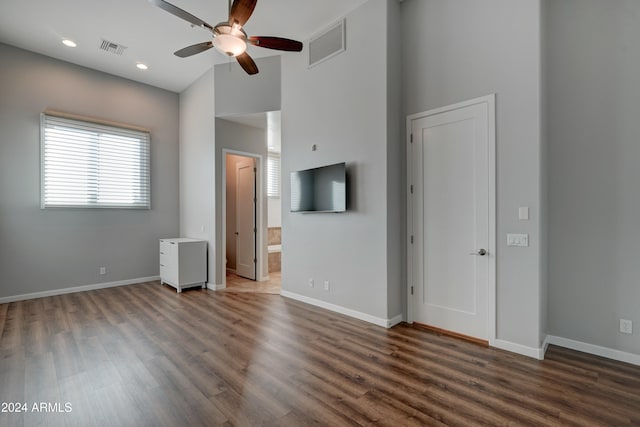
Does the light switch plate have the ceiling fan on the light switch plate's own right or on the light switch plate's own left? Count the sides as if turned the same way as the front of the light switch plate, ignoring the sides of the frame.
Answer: on the light switch plate's own right

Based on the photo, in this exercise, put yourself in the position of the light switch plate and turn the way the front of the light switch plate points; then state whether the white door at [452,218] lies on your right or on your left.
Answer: on your right

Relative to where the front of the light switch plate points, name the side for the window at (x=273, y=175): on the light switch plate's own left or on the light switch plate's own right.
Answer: on the light switch plate's own right

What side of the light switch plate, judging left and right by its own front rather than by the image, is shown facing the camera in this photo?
front

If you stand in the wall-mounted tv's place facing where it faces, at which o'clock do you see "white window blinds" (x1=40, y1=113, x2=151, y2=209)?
The white window blinds is roughly at 2 o'clock from the wall-mounted tv.

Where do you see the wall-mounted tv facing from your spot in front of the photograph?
facing the viewer and to the left of the viewer

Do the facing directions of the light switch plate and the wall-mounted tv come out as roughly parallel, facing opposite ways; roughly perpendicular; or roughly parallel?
roughly parallel

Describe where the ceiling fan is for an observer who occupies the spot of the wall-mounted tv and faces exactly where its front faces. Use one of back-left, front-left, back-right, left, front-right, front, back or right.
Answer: front

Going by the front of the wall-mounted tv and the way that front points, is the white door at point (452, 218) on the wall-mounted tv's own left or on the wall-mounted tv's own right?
on the wall-mounted tv's own left

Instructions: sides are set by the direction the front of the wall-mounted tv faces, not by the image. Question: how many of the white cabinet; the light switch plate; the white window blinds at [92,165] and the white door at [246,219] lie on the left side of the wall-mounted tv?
1

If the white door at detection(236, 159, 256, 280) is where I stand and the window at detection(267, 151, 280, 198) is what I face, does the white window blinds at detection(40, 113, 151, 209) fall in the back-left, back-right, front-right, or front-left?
back-left

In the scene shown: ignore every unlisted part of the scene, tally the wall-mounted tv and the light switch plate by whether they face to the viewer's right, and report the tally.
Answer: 0

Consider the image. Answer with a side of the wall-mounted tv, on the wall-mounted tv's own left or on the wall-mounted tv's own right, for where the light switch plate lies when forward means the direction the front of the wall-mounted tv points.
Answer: on the wall-mounted tv's own left

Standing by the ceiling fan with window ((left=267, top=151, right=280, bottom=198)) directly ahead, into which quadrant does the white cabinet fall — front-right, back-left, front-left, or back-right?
front-left

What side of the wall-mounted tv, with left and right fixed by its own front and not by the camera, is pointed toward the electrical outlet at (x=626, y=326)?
left

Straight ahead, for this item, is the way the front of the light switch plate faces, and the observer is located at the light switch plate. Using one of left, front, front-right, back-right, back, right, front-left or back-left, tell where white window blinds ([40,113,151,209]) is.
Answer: right

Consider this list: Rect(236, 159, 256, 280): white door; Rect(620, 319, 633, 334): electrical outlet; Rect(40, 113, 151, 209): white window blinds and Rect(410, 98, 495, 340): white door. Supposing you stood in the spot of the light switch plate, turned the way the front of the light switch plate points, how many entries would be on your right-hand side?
3

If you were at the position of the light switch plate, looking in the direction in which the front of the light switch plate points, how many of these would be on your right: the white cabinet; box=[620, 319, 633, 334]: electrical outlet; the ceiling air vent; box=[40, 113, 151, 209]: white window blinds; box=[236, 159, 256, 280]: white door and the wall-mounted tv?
5

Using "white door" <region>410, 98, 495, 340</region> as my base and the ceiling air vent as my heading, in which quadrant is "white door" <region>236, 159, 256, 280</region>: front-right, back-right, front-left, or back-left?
front-right
